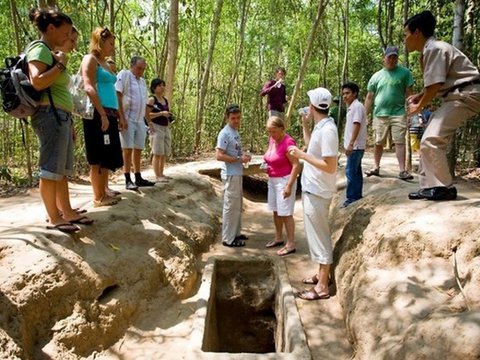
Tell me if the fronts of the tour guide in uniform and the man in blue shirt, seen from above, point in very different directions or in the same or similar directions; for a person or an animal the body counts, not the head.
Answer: very different directions

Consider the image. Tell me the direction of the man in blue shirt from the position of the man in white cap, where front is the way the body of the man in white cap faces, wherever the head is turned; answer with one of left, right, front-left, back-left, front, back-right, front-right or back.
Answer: front-right

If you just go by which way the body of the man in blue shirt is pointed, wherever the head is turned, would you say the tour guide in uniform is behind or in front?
in front

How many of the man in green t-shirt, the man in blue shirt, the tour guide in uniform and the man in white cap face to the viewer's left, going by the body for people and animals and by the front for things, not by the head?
2

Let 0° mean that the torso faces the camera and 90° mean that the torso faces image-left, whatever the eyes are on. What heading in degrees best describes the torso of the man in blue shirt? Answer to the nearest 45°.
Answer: approximately 315°

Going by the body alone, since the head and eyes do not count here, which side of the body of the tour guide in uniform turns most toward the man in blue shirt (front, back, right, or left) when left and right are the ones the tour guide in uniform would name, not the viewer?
front

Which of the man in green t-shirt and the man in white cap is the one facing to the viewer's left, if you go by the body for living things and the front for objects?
the man in white cap

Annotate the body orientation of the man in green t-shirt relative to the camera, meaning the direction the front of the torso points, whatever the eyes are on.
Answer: toward the camera

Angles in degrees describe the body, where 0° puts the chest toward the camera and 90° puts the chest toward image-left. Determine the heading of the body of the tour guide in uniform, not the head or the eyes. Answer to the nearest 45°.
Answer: approximately 90°

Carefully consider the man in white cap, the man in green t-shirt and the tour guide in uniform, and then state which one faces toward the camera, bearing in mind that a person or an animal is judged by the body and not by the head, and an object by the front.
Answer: the man in green t-shirt

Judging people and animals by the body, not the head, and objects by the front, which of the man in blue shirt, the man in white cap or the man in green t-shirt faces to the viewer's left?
the man in white cap

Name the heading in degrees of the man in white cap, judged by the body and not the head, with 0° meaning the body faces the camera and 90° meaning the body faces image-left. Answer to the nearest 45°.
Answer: approximately 90°

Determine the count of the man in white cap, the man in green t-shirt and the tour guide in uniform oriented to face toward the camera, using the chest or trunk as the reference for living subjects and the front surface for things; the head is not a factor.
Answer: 1

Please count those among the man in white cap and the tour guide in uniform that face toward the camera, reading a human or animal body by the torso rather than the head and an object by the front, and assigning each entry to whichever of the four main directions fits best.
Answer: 0
